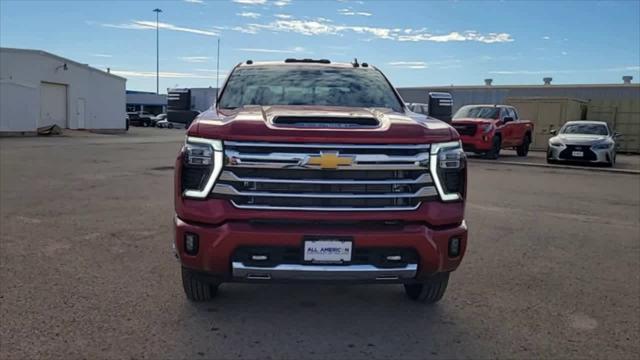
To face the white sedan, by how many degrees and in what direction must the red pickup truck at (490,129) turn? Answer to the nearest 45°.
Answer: approximately 135° to its left

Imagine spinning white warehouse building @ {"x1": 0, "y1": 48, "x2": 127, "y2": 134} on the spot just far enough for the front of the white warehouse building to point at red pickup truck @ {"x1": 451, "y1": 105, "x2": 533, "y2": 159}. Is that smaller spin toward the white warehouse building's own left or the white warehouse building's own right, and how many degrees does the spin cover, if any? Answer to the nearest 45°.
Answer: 0° — it already faces it

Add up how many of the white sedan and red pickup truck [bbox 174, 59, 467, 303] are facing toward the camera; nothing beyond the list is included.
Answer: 2

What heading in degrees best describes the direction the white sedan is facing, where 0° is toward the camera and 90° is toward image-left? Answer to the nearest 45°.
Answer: approximately 0°

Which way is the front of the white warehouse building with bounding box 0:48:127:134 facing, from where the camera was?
facing the viewer and to the right of the viewer

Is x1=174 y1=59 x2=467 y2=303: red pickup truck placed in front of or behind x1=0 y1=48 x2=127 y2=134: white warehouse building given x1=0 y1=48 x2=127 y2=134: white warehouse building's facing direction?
in front

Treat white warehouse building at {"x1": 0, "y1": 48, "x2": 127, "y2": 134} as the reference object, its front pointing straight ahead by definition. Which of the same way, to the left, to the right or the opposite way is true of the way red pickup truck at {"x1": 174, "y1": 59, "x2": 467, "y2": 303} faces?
to the right

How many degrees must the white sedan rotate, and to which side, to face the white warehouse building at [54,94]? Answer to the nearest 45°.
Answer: approximately 90° to its right
